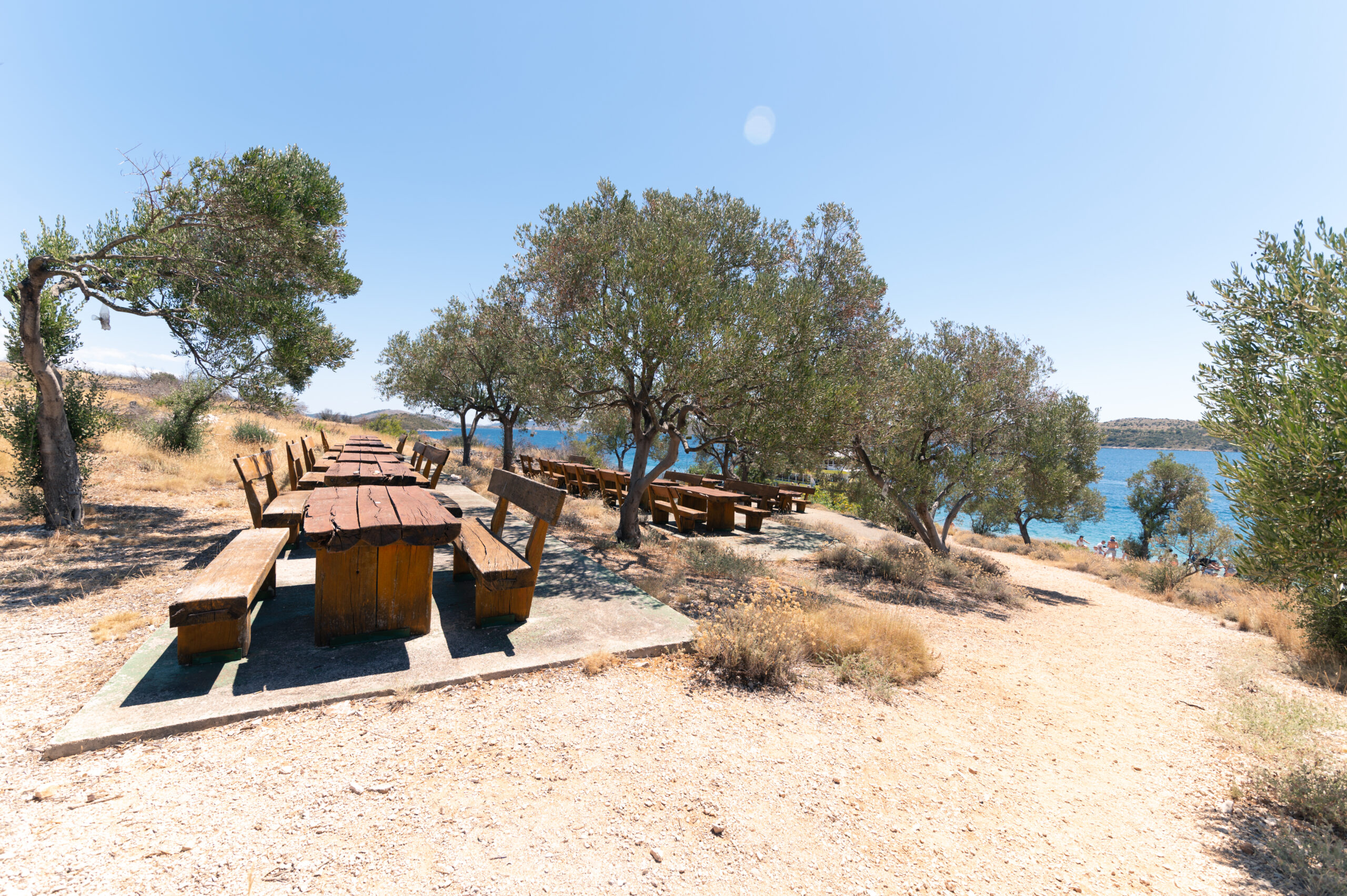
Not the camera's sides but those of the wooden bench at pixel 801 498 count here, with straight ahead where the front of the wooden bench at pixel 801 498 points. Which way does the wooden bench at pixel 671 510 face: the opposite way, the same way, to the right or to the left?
the opposite way

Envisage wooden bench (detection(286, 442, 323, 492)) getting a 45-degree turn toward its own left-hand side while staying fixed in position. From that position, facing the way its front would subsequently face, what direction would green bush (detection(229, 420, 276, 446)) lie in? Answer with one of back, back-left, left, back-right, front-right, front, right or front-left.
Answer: front-left

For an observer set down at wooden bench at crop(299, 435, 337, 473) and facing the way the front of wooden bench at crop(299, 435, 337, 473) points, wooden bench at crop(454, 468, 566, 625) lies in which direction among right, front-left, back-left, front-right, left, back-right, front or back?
right

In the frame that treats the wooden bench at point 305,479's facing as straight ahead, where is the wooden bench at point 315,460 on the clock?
the wooden bench at point 315,460 is roughly at 9 o'clock from the wooden bench at point 305,479.

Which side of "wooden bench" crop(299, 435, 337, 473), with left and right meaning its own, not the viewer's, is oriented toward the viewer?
right

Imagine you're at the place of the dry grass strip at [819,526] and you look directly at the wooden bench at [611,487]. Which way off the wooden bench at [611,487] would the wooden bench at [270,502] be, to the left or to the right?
left

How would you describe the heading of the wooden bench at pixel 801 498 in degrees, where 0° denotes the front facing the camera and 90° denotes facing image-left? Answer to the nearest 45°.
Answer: approximately 45°

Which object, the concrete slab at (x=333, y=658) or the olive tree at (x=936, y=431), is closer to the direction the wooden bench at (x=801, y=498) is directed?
the concrete slab

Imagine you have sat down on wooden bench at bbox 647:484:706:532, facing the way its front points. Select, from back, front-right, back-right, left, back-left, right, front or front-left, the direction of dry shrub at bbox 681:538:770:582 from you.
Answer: back-right

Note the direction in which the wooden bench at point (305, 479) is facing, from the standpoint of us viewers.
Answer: facing to the right of the viewer

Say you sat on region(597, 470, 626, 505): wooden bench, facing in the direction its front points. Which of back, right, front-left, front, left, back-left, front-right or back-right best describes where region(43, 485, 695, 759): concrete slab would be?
back-right

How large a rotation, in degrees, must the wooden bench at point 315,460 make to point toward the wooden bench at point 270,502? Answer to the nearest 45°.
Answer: approximately 90° to its right

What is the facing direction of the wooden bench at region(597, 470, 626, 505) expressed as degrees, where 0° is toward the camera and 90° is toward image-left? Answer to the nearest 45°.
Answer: approximately 225°
